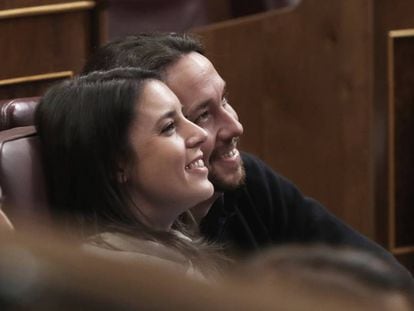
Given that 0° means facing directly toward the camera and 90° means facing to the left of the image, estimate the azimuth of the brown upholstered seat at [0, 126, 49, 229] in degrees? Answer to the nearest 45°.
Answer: approximately 315°

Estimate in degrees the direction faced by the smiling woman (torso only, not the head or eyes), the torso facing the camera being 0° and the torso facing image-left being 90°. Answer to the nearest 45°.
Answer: approximately 270°

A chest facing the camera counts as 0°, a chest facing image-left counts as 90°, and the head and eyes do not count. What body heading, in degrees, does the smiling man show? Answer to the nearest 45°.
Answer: approximately 315°
